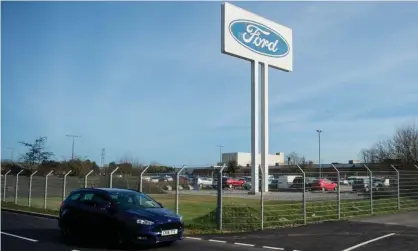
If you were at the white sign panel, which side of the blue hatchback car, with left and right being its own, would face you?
left

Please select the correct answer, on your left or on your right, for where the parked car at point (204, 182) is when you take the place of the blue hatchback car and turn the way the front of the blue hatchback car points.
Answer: on your left

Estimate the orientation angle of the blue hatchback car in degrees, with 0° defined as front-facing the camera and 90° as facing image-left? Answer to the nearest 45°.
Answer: approximately 315°

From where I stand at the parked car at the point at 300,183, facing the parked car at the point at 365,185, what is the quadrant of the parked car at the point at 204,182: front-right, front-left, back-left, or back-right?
back-left

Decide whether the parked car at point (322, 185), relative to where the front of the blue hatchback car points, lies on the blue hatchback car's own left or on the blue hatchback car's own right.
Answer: on the blue hatchback car's own left

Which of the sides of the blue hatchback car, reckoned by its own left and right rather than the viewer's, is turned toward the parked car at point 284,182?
left
